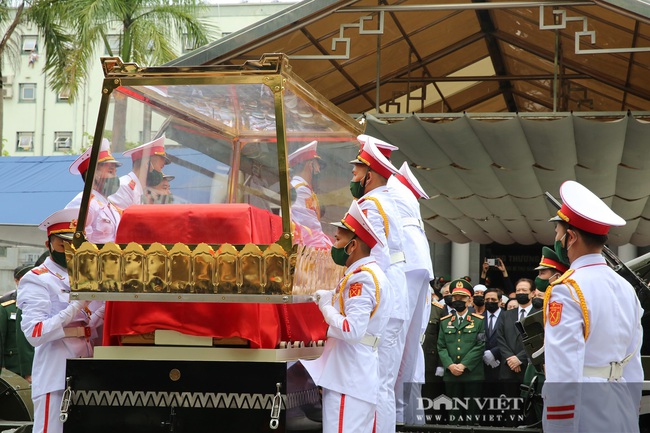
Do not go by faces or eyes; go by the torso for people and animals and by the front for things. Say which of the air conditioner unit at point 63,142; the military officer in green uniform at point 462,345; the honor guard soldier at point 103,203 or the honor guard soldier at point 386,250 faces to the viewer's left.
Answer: the honor guard soldier at point 386,250

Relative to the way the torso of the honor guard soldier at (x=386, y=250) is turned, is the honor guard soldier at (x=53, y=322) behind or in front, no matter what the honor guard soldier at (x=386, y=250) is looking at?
in front

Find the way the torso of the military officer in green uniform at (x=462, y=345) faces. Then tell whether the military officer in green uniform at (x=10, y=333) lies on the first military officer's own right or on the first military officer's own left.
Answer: on the first military officer's own right

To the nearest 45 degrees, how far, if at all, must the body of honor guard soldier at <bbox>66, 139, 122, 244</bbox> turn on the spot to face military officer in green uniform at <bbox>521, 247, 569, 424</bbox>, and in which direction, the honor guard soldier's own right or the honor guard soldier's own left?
approximately 45° to the honor guard soldier's own left

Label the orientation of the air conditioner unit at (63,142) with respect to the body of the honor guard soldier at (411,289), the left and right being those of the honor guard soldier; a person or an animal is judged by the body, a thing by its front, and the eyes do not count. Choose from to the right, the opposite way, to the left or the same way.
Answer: to the left

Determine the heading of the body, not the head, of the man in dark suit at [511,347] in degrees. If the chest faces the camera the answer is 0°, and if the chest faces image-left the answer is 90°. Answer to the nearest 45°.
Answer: approximately 0°

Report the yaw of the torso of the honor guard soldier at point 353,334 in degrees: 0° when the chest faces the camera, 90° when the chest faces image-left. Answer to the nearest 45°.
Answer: approximately 90°

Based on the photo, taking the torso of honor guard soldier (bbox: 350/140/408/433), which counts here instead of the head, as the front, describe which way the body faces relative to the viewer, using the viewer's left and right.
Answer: facing to the left of the viewer

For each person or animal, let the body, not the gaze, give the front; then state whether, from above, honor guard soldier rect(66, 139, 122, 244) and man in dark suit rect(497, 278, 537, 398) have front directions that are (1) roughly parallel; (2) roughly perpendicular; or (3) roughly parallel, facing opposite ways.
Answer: roughly perpendicular

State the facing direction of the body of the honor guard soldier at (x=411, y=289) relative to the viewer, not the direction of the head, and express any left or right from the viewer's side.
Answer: facing to the left of the viewer

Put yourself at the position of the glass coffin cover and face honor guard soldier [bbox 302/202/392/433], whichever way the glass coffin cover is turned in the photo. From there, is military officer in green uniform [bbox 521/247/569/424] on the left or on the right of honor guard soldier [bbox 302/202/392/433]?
left
